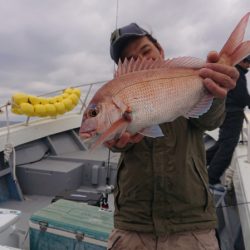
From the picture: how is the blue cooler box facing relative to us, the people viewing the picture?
facing the viewer and to the left of the viewer

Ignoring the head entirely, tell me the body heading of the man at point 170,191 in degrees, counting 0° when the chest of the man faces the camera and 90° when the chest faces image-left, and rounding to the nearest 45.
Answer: approximately 0°
